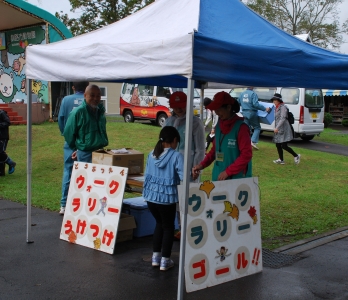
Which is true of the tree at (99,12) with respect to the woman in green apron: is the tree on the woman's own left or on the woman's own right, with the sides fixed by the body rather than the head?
on the woman's own right

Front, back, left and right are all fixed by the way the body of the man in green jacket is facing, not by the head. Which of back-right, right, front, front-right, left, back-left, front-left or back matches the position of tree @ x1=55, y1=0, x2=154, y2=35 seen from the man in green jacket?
back-left

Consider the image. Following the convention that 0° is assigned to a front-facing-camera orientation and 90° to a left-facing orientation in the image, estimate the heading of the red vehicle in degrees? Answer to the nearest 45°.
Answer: approximately 315°

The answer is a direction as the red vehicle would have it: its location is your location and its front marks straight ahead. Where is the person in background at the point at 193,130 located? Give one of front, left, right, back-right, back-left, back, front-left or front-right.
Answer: front-right

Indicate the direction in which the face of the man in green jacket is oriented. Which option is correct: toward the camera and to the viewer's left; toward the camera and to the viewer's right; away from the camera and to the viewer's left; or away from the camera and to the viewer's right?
toward the camera and to the viewer's right

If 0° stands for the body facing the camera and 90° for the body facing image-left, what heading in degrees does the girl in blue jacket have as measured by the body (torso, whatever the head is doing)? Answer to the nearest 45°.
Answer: approximately 225°

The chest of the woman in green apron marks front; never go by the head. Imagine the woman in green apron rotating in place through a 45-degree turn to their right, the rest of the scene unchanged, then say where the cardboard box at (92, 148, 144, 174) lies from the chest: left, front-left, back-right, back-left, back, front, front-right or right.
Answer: front-right

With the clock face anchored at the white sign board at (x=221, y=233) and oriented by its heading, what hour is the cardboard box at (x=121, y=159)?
The cardboard box is roughly at 6 o'clock from the white sign board.

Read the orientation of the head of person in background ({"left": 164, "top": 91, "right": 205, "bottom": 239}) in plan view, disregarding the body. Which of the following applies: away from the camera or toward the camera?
toward the camera
